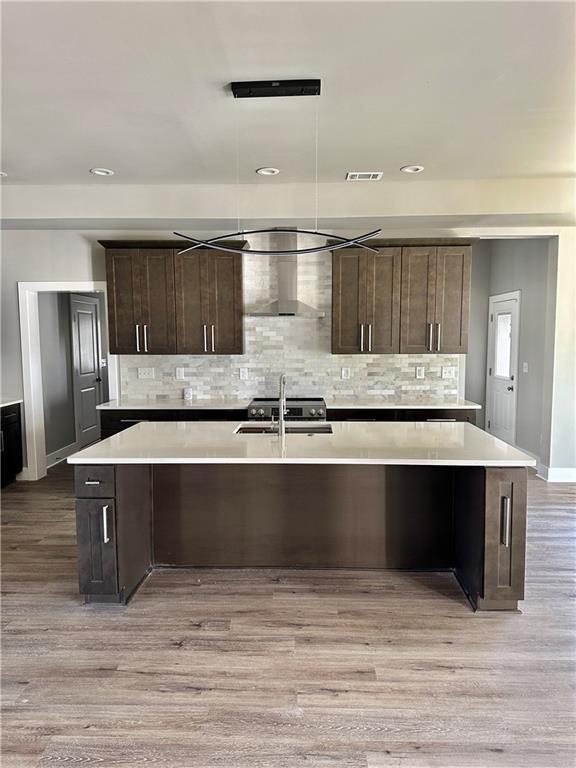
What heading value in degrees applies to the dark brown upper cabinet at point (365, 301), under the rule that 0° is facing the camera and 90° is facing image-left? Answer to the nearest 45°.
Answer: approximately 0°

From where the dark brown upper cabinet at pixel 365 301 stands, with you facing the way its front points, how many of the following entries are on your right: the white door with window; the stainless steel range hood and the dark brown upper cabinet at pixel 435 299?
1

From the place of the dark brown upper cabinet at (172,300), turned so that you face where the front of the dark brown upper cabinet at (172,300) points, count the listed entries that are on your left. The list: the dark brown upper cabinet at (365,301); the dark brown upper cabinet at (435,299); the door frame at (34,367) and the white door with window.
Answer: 3

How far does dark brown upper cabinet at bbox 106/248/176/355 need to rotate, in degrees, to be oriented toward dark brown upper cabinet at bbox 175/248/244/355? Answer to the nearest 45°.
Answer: approximately 90° to its left

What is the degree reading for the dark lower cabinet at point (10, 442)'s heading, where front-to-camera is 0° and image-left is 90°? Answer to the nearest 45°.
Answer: approximately 315°

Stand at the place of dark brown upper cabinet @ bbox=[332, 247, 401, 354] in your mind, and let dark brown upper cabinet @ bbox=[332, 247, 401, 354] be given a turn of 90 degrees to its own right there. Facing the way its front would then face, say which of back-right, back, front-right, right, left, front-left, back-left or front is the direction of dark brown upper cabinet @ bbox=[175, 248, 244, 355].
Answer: front

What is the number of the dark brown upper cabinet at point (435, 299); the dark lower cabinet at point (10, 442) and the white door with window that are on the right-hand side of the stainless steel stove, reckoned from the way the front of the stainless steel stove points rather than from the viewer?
1

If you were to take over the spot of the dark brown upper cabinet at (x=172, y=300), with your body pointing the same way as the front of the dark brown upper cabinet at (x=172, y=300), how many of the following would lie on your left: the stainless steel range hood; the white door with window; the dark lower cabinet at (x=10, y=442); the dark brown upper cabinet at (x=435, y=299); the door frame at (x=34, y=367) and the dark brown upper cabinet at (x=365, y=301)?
4

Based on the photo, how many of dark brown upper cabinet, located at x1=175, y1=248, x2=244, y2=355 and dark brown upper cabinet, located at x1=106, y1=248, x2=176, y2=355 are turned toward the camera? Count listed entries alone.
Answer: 2

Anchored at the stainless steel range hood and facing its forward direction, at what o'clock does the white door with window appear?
The white door with window is roughly at 8 o'clock from the stainless steel range hood.

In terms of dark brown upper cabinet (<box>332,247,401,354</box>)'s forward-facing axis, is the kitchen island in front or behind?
in front
